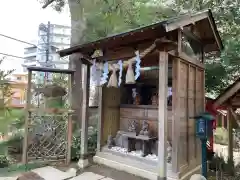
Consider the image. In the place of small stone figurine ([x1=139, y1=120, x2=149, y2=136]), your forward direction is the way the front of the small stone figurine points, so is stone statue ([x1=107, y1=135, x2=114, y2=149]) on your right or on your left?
on your right

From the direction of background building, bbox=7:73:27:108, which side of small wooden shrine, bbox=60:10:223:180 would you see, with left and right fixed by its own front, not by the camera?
right

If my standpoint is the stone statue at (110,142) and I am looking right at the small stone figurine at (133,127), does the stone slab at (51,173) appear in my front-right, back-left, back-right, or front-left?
back-right

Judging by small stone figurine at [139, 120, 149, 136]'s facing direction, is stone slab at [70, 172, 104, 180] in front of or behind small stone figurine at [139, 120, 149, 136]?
in front

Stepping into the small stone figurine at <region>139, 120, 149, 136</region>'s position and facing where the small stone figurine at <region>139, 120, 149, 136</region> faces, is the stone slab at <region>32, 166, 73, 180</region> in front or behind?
in front

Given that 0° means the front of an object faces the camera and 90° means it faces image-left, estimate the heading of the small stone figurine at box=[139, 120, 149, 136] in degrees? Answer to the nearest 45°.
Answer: approximately 45°
